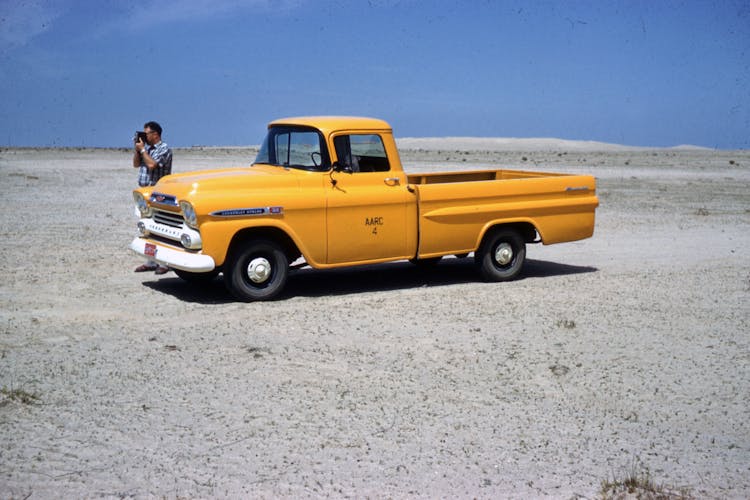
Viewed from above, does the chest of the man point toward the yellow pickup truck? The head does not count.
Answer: no

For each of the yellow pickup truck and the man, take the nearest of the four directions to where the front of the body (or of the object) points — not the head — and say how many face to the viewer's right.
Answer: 0

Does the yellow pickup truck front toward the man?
no

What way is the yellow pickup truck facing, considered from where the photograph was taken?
facing the viewer and to the left of the viewer
